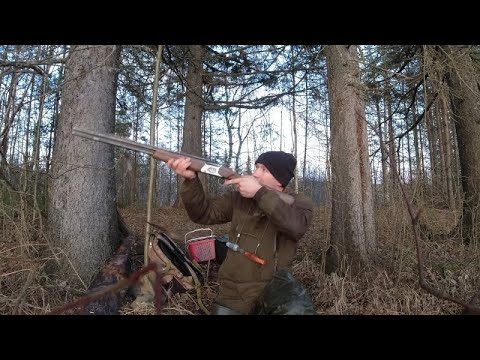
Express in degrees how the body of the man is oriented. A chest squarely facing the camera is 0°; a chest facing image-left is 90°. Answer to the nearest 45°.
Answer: approximately 45°

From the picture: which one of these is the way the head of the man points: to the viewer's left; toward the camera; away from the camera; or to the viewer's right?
to the viewer's left

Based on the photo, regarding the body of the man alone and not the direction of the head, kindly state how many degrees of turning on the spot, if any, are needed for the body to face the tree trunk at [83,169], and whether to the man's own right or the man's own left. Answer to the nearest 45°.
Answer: approximately 90° to the man's own right

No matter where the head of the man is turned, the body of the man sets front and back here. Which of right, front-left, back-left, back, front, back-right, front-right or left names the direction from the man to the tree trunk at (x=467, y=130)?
back

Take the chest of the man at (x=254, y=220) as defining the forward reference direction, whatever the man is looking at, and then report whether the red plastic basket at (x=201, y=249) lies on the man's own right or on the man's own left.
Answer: on the man's own right

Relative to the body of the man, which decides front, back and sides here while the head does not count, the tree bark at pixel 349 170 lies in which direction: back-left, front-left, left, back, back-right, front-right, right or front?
back

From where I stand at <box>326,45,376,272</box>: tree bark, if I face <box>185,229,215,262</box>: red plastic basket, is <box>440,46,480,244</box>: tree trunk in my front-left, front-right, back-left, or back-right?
back-right
